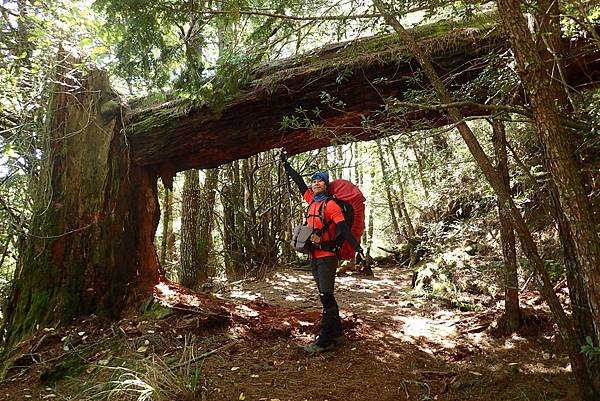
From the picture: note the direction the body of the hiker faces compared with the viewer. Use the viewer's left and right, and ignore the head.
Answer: facing the viewer and to the left of the viewer

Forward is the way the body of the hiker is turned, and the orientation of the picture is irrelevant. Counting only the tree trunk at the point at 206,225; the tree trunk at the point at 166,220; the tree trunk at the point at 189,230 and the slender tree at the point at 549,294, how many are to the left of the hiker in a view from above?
1

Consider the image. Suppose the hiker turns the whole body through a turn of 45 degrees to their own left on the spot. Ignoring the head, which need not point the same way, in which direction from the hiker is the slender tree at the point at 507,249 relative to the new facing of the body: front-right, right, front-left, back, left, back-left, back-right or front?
left

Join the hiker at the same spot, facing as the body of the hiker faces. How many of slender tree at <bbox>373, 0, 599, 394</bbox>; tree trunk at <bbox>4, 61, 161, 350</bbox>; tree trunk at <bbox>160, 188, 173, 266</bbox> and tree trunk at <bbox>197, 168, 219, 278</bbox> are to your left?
1

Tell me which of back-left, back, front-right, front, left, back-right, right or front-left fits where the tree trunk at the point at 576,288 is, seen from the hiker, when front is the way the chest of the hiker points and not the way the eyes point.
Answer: left

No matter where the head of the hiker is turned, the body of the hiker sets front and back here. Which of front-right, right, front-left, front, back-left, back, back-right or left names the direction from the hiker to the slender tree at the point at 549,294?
left

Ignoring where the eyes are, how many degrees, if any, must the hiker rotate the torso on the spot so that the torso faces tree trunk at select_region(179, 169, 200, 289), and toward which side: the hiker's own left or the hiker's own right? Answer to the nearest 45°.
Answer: approximately 90° to the hiker's own right

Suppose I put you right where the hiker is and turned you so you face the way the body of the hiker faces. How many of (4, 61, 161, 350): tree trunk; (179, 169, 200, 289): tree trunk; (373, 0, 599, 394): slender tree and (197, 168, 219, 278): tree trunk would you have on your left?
1

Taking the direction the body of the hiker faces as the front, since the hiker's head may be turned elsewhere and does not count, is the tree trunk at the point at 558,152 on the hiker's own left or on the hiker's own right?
on the hiker's own left

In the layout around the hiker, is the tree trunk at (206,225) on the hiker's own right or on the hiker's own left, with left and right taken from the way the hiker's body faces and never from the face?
on the hiker's own right

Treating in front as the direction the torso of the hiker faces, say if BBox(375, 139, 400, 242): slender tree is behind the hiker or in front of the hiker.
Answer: behind
